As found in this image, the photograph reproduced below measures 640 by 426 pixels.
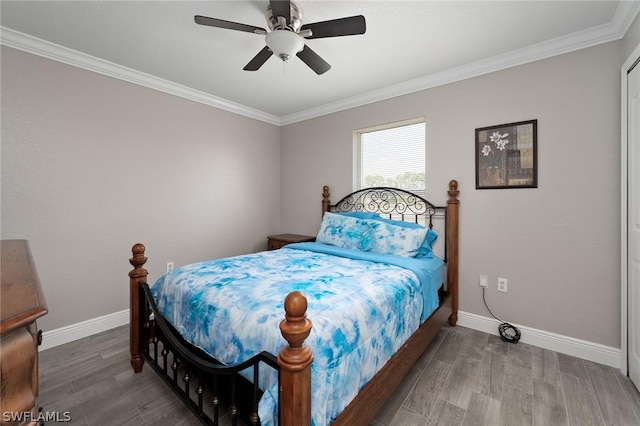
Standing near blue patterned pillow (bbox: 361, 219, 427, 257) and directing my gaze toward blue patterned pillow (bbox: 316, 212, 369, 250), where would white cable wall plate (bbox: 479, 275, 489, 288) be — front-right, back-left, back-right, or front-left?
back-right

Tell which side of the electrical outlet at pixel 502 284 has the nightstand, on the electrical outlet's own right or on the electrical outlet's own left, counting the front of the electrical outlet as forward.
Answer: on the electrical outlet's own right

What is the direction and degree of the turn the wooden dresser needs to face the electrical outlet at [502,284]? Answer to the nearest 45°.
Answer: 0° — it already faces it

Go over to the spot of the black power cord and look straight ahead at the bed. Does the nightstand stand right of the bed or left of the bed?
right

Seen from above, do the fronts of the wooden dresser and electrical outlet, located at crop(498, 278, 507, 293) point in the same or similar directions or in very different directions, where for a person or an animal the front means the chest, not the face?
very different directions

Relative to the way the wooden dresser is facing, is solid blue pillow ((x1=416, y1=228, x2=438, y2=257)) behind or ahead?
ahead

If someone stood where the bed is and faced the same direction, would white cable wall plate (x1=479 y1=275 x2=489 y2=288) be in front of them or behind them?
behind

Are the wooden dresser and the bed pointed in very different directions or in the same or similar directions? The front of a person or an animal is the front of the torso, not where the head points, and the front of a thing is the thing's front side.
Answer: very different directions

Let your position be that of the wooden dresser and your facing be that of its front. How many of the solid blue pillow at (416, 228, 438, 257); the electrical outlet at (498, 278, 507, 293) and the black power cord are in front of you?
3

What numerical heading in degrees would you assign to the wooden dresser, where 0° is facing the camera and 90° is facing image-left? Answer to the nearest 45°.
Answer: approximately 270°
